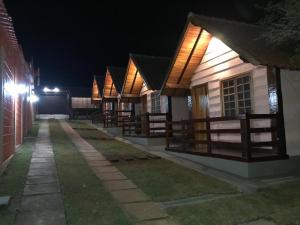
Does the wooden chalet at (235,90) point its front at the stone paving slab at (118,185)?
yes

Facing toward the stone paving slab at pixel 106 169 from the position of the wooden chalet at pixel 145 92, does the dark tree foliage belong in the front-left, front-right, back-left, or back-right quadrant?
front-left

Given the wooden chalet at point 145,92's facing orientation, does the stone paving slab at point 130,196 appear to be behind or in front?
in front

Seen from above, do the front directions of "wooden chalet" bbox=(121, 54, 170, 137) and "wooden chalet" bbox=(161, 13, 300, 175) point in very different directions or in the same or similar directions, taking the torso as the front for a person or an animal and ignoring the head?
same or similar directions

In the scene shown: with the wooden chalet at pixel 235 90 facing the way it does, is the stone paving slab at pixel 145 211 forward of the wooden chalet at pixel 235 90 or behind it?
forward

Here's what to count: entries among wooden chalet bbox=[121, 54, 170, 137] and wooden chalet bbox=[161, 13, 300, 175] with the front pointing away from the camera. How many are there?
0

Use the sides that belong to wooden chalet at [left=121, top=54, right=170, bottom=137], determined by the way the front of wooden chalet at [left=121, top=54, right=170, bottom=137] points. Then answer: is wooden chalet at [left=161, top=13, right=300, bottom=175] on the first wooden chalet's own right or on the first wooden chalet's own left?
on the first wooden chalet's own left

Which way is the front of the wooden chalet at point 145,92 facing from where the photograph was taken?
facing the viewer and to the left of the viewer
